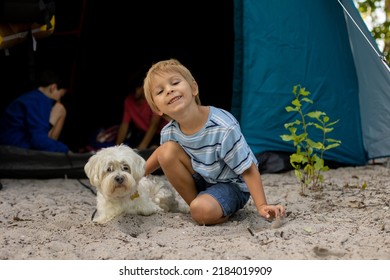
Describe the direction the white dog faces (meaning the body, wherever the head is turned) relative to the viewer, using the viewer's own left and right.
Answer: facing the viewer and to the left of the viewer

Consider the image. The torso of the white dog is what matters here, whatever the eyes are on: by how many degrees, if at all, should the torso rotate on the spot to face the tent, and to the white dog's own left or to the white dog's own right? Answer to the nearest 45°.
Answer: approximately 180°

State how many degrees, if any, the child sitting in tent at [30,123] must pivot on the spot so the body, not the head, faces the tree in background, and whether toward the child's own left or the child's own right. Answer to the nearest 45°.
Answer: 0° — they already face it

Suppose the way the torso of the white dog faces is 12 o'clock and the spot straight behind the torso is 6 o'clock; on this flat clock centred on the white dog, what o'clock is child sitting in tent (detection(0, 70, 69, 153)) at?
The child sitting in tent is roughly at 4 o'clock from the white dog.

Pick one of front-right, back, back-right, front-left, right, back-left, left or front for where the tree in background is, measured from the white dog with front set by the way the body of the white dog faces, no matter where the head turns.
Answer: back

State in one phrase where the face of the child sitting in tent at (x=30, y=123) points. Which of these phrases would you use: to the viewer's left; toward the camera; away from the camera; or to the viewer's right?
to the viewer's right

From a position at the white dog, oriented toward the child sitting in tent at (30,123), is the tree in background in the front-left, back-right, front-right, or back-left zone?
front-right
